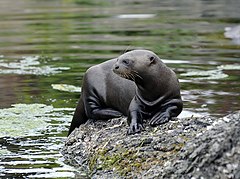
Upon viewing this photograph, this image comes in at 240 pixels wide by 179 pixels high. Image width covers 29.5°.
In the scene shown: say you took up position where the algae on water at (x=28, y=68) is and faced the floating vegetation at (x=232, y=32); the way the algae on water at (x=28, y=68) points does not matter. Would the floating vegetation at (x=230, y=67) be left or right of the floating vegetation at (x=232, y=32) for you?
right

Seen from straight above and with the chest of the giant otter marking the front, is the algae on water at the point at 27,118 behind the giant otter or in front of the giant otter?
behind

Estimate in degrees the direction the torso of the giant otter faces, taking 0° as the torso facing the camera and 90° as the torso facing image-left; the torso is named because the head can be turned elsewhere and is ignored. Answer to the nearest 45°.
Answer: approximately 315°

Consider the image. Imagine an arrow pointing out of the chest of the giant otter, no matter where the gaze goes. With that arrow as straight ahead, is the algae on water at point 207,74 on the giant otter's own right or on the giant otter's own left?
on the giant otter's own left

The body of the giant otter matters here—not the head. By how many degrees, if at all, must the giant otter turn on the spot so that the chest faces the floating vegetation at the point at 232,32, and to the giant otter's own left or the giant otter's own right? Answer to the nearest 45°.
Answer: approximately 135° to the giant otter's own left

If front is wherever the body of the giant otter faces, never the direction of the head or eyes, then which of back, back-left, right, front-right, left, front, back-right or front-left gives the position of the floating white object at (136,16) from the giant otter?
back-left

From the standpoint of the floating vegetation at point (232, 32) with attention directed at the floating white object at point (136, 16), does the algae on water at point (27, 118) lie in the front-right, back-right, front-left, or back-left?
back-left
